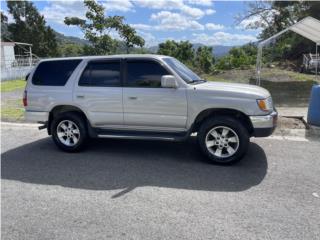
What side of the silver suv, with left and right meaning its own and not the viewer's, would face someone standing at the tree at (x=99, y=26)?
left

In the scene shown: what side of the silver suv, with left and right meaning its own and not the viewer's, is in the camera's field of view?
right

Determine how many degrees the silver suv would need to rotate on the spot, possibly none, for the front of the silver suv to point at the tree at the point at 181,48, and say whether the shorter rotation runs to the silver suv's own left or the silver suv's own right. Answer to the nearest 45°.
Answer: approximately 90° to the silver suv's own left

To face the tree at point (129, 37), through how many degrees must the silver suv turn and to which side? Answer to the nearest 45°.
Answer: approximately 90° to its left

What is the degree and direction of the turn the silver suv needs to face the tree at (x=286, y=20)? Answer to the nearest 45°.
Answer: approximately 45° to its left

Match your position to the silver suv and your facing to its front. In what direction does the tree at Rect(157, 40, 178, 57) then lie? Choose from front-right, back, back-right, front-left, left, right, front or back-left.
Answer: left
